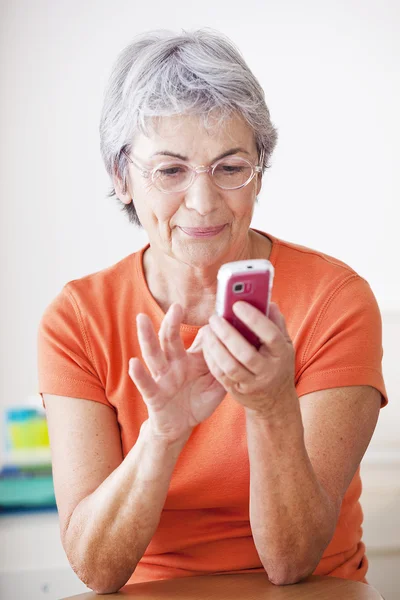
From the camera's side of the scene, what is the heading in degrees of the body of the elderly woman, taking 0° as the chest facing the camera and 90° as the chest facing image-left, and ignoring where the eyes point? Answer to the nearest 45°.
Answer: approximately 0°
